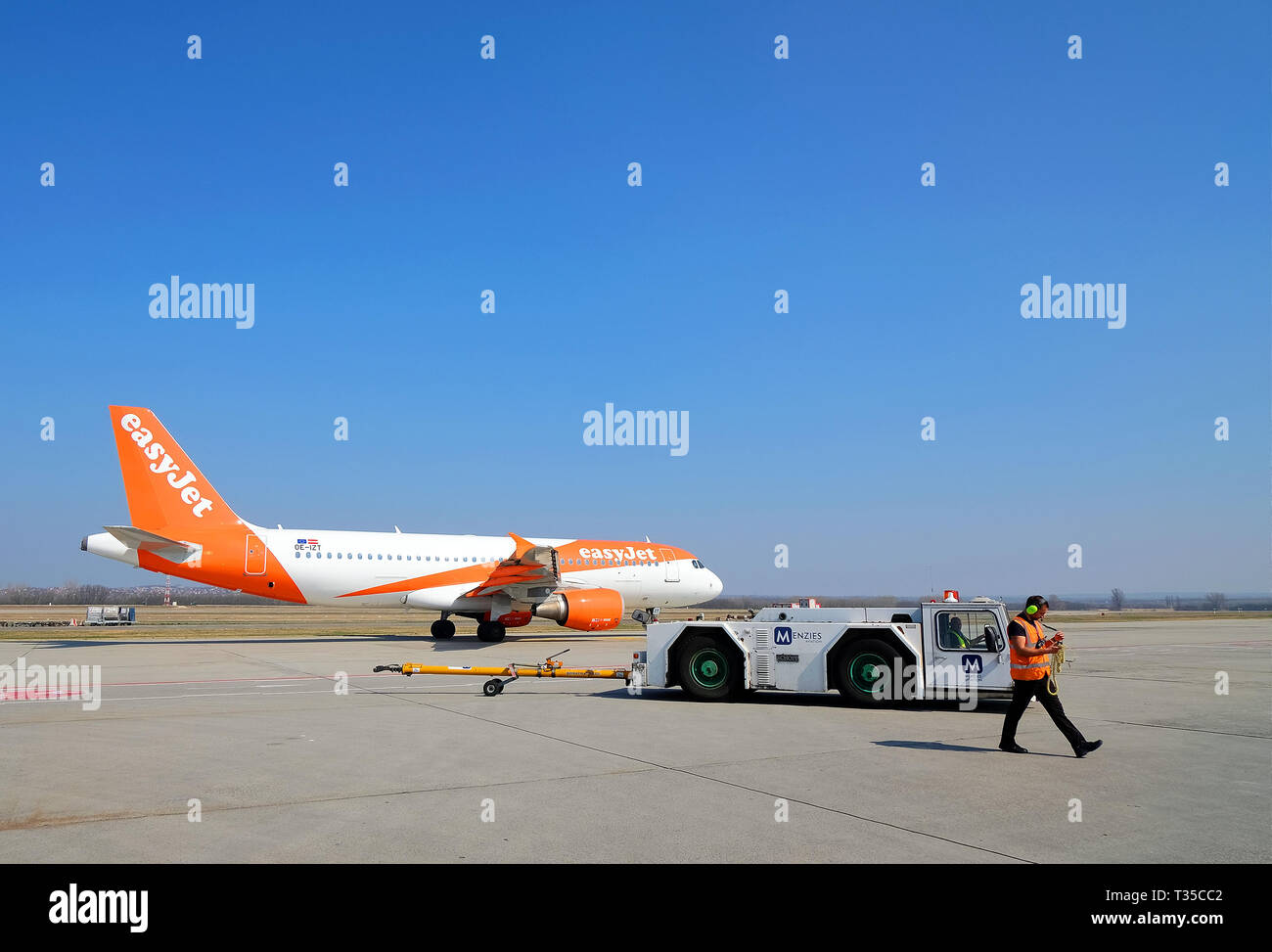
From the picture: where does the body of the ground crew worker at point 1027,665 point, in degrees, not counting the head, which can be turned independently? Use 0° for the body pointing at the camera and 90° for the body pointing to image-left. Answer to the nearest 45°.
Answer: approximately 270°

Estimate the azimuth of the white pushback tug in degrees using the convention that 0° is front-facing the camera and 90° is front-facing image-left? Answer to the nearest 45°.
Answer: approximately 270°

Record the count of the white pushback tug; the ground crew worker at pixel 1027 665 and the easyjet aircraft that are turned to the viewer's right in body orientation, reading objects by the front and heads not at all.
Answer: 3

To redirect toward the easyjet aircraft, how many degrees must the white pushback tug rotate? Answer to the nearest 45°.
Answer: approximately 135° to its left

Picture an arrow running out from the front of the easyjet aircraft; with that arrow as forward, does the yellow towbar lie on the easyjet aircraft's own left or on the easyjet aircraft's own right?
on the easyjet aircraft's own right

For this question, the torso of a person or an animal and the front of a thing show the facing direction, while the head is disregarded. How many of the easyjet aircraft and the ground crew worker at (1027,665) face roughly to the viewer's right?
2

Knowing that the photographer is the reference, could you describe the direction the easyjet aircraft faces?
facing to the right of the viewer
